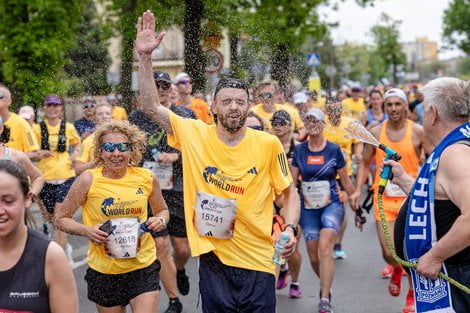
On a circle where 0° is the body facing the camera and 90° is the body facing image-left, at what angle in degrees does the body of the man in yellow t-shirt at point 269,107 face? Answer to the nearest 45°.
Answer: approximately 0°

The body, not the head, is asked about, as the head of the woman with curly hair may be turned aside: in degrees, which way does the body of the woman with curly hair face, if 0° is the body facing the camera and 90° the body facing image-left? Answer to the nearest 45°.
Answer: approximately 0°

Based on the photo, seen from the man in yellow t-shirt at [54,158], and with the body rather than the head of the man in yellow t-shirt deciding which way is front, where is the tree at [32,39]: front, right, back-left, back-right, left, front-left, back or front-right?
back

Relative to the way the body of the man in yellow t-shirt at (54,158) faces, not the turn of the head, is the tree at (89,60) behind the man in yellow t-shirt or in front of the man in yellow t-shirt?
behind

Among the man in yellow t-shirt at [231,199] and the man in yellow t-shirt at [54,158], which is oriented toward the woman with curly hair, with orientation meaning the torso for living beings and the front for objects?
the man in yellow t-shirt at [54,158]

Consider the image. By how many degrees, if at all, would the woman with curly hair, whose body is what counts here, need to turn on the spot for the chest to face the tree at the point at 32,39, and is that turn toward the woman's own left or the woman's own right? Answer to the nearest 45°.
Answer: approximately 180°

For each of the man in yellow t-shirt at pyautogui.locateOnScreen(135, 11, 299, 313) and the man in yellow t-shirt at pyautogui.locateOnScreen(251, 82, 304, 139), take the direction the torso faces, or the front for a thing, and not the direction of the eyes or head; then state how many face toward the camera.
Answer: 2

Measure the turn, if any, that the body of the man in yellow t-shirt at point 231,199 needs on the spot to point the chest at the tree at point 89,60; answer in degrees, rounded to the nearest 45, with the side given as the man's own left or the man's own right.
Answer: approximately 180°
